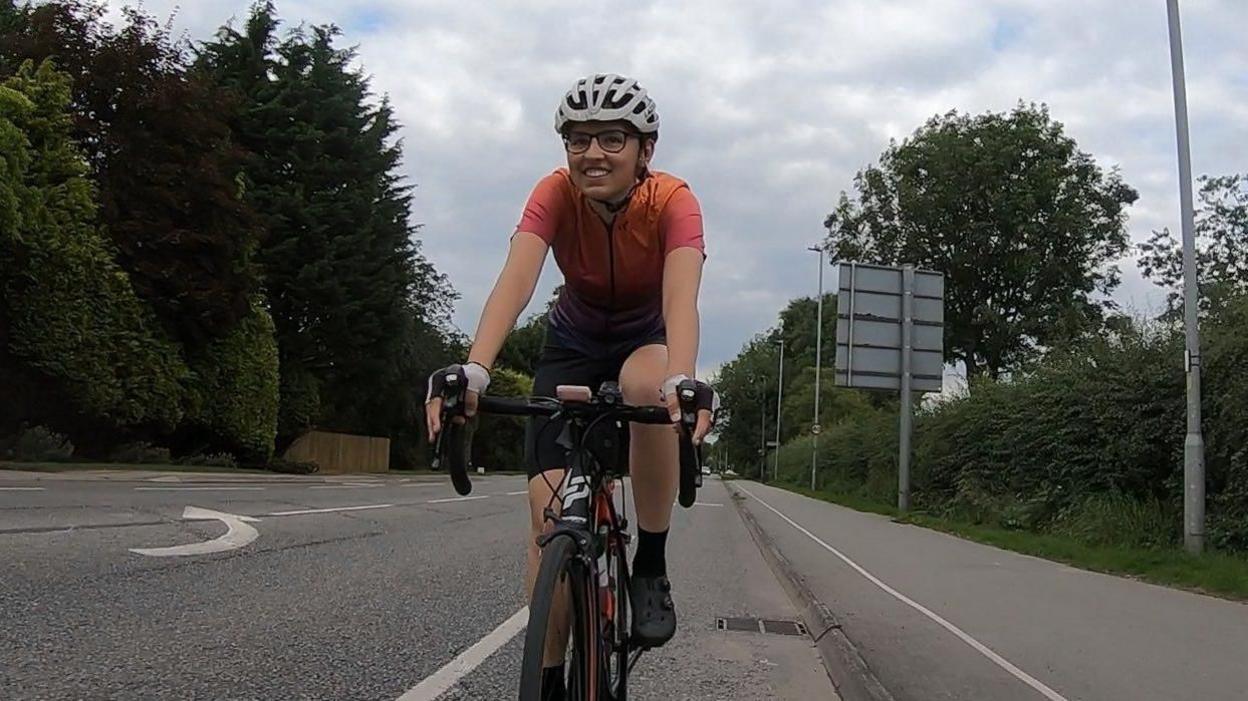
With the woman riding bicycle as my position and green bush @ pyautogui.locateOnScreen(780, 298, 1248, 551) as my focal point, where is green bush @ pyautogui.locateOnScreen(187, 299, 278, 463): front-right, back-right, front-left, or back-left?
front-left

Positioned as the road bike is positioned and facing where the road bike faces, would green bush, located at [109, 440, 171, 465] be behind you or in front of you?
behind

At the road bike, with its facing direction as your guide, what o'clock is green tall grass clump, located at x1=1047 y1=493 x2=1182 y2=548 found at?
The green tall grass clump is roughly at 7 o'clock from the road bike.

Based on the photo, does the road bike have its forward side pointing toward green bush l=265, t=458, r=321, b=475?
no

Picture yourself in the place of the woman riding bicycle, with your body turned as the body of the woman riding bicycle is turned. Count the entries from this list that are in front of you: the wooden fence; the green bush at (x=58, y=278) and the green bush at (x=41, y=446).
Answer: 0

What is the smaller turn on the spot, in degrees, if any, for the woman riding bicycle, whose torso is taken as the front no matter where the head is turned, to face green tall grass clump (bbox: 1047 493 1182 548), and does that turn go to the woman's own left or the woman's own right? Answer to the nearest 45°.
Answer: approximately 135° to the woman's own left

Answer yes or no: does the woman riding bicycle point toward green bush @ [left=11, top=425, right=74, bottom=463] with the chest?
no

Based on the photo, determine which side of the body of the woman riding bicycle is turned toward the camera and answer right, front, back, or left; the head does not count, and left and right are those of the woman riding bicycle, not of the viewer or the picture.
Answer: front

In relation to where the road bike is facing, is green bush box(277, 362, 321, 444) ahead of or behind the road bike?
behind

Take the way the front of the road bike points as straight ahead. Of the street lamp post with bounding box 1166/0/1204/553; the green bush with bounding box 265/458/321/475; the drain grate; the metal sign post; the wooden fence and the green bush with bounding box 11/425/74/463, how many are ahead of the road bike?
0

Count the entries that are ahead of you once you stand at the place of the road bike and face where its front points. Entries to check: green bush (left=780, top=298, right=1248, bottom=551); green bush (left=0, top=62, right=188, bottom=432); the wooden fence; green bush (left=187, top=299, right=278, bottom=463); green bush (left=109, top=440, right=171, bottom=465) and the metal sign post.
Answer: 0

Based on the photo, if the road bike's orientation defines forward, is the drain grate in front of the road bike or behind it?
behind

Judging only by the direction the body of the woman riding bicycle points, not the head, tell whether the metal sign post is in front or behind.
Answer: behind

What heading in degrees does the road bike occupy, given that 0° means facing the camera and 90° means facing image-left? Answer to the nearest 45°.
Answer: approximately 0°

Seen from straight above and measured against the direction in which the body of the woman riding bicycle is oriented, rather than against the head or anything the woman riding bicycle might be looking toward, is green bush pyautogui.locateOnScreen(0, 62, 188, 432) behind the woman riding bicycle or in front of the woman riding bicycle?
behind

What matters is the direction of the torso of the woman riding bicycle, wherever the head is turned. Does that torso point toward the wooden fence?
no
